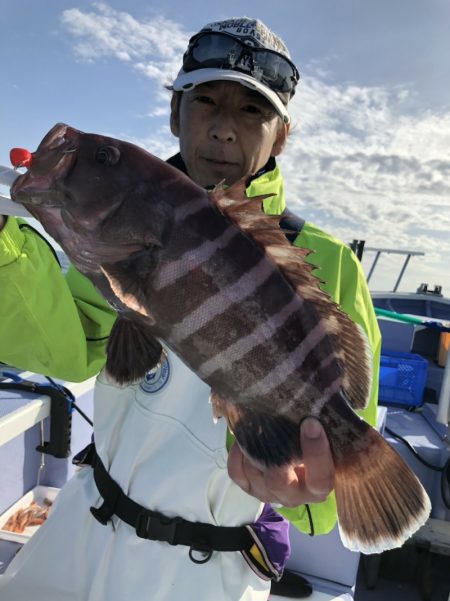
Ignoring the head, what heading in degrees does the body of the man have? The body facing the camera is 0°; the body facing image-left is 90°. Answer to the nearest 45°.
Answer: approximately 0°

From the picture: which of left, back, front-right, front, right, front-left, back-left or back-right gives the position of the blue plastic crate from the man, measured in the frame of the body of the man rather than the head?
back-left
